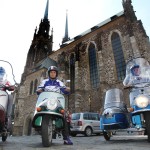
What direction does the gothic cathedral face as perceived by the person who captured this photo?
facing away from the viewer and to the left of the viewer

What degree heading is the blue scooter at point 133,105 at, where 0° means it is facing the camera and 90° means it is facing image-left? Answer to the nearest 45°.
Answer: approximately 0°

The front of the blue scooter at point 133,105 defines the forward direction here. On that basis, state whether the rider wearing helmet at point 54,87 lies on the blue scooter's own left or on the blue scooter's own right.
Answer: on the blue scooter's own right

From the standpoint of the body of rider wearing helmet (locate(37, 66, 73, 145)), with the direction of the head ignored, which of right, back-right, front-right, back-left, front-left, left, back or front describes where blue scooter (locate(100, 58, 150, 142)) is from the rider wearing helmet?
left
